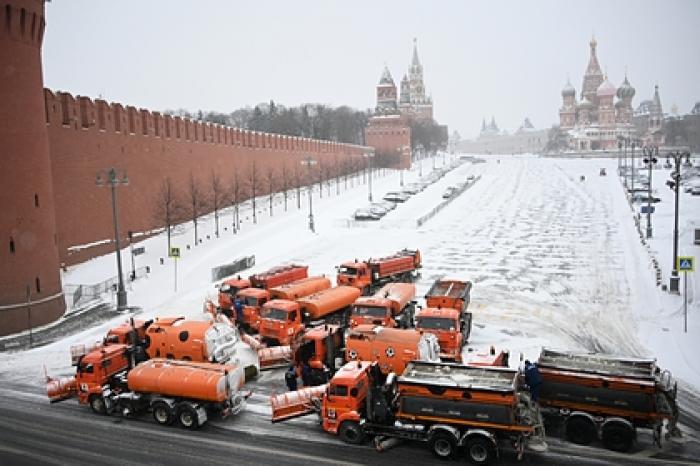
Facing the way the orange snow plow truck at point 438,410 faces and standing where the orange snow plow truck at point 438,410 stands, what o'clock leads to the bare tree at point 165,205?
The bare tree is roughly at 2 o'clock from the orange snow plow truck.

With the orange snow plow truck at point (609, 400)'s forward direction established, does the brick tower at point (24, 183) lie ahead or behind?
ahead

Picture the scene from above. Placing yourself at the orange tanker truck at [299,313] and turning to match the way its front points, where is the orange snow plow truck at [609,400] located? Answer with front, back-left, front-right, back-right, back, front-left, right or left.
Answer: left

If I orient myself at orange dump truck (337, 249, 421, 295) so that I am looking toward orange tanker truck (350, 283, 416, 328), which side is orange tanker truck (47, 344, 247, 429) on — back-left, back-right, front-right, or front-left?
front-right

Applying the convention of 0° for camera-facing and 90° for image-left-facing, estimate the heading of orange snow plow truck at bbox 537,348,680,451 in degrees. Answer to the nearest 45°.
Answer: approximately 90°

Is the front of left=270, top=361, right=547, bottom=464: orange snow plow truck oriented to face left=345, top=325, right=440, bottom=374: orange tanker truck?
no

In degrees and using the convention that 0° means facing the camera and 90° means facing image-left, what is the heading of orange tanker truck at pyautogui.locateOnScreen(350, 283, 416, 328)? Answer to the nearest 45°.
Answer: approximately 45°

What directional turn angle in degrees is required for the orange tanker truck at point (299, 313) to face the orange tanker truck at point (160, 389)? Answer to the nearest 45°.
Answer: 0° — it already faces it

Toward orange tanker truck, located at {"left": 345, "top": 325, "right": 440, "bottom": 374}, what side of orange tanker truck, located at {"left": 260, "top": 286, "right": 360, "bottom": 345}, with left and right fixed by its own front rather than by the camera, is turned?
left

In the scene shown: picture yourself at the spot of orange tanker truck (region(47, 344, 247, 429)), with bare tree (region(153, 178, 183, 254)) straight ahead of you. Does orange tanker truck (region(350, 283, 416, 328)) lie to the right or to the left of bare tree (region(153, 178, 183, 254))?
right

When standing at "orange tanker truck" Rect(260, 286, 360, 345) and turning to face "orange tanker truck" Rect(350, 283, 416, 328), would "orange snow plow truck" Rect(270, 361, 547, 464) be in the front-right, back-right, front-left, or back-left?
front-right

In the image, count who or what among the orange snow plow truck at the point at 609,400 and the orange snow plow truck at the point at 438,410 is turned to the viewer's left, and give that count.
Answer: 2

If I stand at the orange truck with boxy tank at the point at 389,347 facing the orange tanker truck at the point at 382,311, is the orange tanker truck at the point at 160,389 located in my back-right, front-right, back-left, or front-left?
back-left

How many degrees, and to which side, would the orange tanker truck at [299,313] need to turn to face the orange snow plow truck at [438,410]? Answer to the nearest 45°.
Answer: approximately 45° to its left

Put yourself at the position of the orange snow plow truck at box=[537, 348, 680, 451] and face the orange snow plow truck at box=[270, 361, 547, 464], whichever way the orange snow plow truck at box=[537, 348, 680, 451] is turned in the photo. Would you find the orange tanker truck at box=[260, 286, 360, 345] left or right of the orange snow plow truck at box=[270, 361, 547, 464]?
right

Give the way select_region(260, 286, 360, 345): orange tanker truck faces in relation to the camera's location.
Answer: facing the viewer and to the left of the viewer

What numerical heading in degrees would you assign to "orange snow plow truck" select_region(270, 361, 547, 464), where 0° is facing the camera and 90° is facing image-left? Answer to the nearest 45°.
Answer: approximately 90°

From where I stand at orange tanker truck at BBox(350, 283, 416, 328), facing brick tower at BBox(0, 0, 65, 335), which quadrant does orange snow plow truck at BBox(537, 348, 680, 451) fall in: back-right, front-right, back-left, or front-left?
back-left
